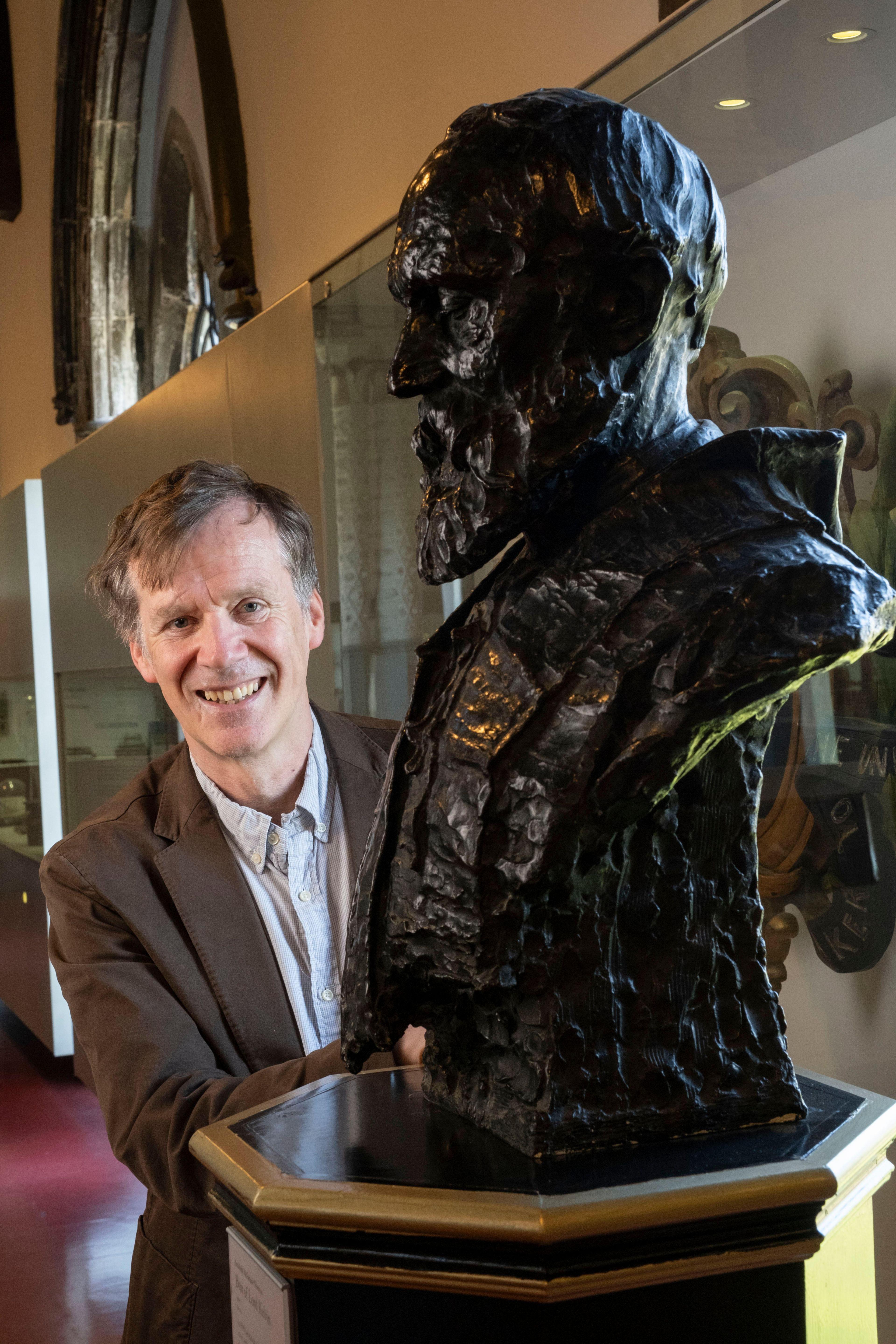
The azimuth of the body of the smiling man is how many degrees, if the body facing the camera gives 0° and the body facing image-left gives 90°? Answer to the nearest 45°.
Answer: approximately 315°

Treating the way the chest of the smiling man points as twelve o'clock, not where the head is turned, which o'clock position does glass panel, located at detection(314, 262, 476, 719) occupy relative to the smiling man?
The glass panel is roughly at 8 o'clock from the smiling man.
